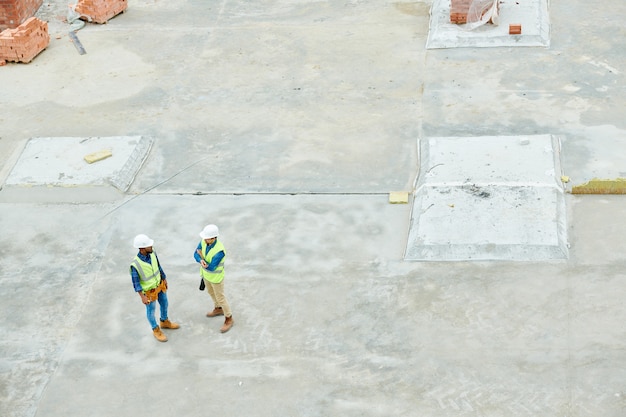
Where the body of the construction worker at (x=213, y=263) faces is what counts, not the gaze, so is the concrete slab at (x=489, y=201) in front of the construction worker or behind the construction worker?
behind

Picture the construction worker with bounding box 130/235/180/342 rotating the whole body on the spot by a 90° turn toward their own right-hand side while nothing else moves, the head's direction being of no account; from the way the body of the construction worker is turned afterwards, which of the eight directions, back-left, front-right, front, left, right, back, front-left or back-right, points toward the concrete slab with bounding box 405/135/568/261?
back-left

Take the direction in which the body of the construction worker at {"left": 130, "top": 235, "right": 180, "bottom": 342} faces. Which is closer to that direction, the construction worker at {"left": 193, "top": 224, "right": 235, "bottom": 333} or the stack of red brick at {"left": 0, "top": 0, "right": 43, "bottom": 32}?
the construction worker

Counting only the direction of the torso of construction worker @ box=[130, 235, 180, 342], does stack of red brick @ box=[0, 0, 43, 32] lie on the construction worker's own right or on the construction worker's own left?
on the construction worker's own left

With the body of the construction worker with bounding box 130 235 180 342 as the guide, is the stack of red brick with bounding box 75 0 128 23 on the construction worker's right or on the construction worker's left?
on the construction worker's left

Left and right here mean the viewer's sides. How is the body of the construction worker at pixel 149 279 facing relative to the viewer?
facing the viewer and to the right of the viewer

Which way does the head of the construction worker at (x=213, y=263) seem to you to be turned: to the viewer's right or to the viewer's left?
to the viewer's left

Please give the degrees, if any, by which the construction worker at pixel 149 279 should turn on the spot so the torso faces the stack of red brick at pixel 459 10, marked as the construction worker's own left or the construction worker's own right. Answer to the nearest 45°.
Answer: approximately 90° to the construction worker's own left

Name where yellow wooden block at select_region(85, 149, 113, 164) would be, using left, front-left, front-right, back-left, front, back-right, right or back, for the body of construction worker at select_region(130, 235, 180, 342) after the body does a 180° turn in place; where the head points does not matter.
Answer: front-right

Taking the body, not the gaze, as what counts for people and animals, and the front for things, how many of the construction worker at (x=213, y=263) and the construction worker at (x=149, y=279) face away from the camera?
0

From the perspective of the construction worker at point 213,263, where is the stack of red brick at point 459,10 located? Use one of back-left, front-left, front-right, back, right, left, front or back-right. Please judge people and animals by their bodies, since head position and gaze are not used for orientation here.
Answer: back

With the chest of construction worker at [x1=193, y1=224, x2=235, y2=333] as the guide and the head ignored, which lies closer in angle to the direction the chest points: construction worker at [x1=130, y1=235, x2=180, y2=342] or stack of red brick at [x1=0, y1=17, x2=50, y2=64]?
the construction worker

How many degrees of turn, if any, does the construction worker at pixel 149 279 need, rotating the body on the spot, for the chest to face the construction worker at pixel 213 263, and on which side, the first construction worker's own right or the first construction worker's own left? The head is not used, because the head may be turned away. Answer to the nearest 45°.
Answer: approximately 45° to the first construction worker's own left

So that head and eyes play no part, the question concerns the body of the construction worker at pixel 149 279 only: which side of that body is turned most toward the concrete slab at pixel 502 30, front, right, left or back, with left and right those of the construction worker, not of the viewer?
left

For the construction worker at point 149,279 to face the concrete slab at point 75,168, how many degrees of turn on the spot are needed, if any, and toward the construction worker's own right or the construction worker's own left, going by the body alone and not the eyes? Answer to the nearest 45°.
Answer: approximately 135° to the construction worker's own left

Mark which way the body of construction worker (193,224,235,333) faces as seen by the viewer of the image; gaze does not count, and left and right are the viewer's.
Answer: facing the viewer and to the left of the viewer
